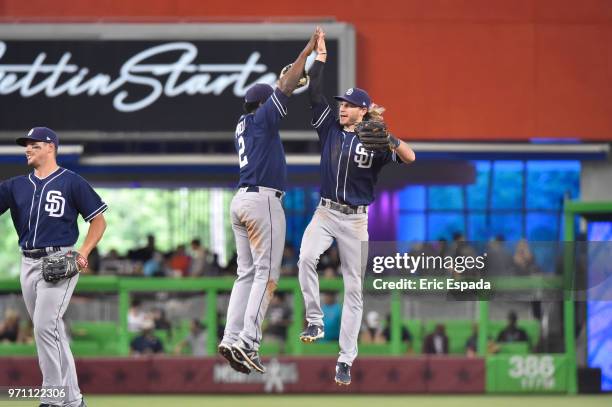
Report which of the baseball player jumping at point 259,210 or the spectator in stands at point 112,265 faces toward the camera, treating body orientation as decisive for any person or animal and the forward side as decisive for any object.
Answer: the spectator in stands

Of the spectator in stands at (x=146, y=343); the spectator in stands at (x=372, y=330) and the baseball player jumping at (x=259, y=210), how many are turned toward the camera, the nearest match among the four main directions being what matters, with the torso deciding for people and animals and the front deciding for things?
2

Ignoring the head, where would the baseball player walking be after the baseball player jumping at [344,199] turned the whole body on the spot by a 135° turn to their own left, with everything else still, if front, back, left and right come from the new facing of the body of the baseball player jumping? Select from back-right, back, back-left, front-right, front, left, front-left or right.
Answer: back

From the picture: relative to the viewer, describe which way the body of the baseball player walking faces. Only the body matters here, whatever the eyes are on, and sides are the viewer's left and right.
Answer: facing the viewer and to the left of the viewer

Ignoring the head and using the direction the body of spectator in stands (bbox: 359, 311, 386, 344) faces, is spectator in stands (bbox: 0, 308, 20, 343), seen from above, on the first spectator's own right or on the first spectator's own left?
on the first spectator's own right

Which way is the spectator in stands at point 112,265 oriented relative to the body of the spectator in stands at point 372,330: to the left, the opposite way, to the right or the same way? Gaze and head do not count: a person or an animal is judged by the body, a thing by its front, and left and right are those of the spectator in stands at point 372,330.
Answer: the same way

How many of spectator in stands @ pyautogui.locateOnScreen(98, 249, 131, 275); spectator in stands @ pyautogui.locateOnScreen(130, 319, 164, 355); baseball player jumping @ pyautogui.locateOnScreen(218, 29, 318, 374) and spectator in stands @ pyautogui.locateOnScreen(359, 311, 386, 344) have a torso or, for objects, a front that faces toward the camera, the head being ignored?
3

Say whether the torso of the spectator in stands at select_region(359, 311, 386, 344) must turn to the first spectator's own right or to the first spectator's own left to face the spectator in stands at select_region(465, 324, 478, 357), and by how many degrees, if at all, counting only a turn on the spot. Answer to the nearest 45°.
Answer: approximately 90° to the first spectator's own left

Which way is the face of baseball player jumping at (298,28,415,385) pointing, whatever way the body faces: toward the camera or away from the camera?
toward the camera

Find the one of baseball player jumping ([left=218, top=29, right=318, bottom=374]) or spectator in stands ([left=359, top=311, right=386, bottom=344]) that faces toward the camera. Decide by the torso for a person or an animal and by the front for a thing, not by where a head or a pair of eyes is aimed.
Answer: the spectator in stands

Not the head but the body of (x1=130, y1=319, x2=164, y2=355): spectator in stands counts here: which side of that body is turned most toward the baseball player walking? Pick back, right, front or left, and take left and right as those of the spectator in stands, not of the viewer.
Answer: front

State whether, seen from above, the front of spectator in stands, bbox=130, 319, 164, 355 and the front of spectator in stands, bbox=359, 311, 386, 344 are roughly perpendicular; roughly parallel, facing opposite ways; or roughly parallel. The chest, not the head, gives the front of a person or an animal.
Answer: roughly parallel

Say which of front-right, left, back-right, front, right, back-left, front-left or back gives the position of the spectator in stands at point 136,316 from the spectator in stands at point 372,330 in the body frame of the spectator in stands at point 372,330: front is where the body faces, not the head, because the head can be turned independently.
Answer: right

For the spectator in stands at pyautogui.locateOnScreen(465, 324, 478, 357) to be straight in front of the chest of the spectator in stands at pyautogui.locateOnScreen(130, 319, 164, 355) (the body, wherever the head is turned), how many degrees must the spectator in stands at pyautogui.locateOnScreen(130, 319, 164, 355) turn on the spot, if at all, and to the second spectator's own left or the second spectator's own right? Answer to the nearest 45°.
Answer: approximately 90° to the second spectator's own left

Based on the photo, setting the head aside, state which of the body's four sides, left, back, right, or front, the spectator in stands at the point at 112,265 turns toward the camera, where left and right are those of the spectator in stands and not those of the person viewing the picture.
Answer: front

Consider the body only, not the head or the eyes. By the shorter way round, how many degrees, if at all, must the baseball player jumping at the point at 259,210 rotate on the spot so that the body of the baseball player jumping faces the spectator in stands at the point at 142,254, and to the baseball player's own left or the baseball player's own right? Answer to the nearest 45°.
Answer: approximately 45° to the baseball player's own left

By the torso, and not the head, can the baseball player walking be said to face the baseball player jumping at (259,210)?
no

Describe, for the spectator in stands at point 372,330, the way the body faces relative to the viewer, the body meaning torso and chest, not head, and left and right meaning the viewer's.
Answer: facing the viewer

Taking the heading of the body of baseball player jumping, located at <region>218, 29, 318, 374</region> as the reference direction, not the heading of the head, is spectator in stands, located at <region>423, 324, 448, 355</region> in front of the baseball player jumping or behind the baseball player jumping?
in front
